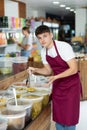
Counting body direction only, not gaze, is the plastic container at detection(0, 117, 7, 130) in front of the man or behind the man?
in front

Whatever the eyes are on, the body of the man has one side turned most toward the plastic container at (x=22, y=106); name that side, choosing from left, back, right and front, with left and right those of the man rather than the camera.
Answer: front

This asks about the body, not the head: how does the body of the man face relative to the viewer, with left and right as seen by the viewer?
facing the viewer and to the left of the viewer

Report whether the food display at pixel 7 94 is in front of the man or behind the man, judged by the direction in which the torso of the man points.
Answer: in front

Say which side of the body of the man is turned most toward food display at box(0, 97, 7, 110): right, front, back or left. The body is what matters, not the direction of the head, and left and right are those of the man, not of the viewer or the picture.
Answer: front

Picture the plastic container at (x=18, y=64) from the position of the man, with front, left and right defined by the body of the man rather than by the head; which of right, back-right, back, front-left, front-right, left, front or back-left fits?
right

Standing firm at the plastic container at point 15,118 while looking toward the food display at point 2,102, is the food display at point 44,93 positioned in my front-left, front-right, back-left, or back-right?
front-right

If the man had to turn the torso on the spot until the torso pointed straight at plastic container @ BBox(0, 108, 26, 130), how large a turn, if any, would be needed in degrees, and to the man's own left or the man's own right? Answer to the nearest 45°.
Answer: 0° — they already face it
